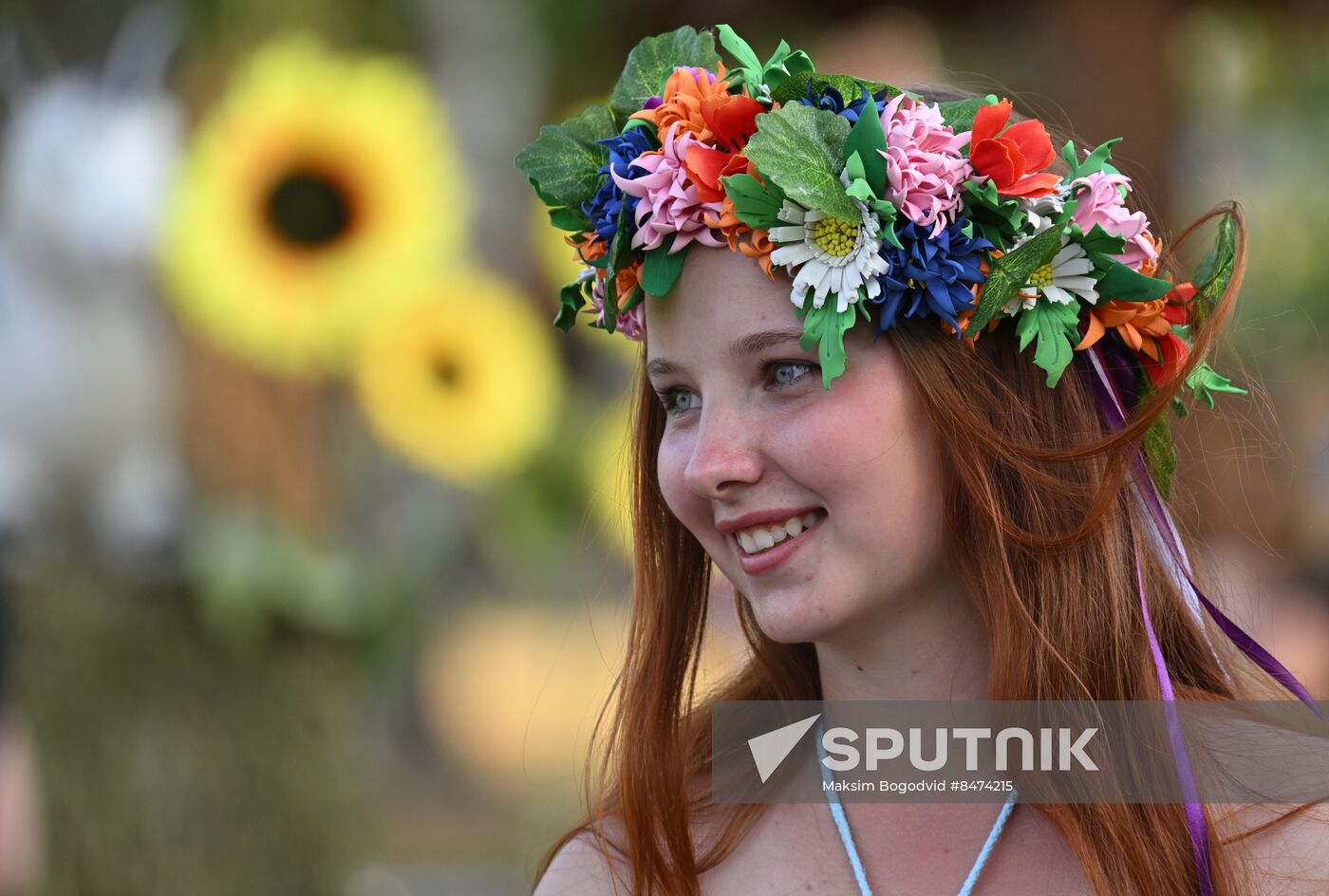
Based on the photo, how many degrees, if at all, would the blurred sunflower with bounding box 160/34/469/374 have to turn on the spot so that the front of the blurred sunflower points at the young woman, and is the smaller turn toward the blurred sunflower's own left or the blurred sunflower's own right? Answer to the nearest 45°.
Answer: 0° — it already faces them

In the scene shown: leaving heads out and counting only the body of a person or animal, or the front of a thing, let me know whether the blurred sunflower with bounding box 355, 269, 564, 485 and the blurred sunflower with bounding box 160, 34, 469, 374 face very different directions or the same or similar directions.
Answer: same or similar directions

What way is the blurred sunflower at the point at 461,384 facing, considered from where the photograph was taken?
facing the viewer

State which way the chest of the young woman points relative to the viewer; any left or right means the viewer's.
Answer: facing the viewer and to the left of the viewer

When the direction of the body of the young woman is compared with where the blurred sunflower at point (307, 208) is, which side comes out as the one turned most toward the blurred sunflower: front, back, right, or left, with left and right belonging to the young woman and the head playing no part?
back

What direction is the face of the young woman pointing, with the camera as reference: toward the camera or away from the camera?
toward the camera

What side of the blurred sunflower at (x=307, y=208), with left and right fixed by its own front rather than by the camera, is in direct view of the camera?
front

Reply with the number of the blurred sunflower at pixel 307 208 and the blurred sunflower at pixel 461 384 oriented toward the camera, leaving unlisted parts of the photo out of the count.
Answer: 2

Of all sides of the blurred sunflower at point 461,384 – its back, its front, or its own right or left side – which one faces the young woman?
front
